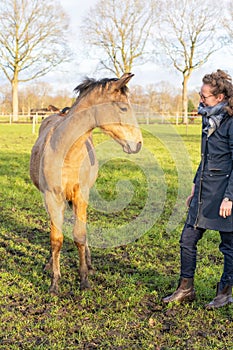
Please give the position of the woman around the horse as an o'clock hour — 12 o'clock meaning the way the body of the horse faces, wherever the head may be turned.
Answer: The woman is roughly at 10 o'clock from the horse.

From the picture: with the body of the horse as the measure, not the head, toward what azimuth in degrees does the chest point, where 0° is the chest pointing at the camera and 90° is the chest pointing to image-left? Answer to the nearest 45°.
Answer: approximately 0°
